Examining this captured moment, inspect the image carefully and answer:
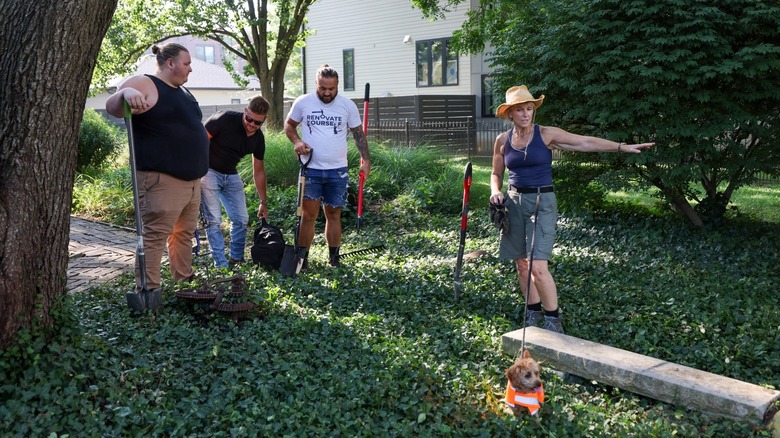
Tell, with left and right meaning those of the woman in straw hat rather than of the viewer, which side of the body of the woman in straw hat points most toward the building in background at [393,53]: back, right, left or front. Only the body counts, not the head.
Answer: back

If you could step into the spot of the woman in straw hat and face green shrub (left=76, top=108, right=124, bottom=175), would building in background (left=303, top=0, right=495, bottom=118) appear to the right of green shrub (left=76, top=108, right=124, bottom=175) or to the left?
right

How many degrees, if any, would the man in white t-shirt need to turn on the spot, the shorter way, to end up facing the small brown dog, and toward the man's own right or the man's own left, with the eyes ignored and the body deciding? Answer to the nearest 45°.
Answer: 0° — they already face it

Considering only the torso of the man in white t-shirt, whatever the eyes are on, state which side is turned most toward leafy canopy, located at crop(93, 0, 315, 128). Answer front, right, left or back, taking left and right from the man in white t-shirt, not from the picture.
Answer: back

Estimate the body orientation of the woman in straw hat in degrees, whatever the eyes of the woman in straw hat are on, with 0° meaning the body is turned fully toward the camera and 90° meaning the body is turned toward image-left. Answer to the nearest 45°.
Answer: approximately 0°

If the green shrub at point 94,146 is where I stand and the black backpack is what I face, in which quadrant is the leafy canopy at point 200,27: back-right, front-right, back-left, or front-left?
back-left

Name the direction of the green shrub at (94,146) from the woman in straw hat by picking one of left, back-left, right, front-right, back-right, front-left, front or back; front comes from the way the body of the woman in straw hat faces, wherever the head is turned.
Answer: back-right

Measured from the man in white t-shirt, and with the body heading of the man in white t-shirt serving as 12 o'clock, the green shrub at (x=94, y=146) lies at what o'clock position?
The green shrub is roughly at 5 o'clock from the man in white t-shirt.

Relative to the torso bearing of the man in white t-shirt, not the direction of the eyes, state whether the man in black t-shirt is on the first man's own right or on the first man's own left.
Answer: on the first man's own right

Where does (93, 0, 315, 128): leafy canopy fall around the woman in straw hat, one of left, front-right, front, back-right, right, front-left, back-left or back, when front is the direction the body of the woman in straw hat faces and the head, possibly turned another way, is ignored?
back-right

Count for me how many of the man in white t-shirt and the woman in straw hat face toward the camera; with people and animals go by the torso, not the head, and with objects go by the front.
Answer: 2
